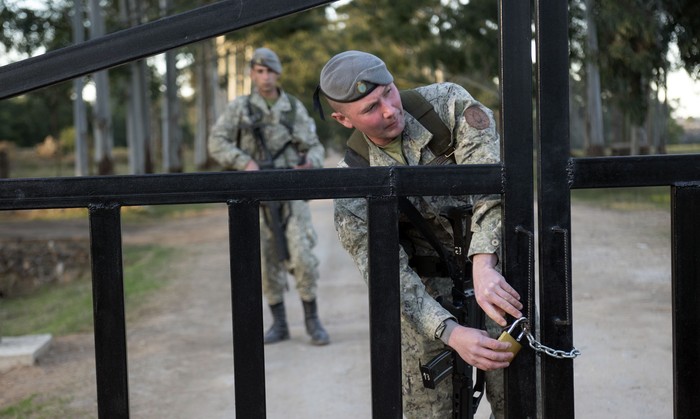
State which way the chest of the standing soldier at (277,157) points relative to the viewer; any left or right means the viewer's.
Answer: facing the viewer

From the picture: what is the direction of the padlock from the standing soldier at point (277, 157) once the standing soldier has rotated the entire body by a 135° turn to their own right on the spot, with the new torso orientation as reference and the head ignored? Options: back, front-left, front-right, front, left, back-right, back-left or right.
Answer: back-left

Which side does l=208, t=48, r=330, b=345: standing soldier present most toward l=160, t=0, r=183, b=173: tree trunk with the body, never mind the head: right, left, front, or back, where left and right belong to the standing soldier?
back

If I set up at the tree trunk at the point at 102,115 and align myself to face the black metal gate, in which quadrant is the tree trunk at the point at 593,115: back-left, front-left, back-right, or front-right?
front-left

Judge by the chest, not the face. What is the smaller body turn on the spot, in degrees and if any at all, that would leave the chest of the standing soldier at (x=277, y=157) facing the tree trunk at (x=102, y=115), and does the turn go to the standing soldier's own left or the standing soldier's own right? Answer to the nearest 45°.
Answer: approximately 180°

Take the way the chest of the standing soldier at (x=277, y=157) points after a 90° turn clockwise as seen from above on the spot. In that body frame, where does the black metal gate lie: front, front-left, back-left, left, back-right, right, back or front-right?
left
